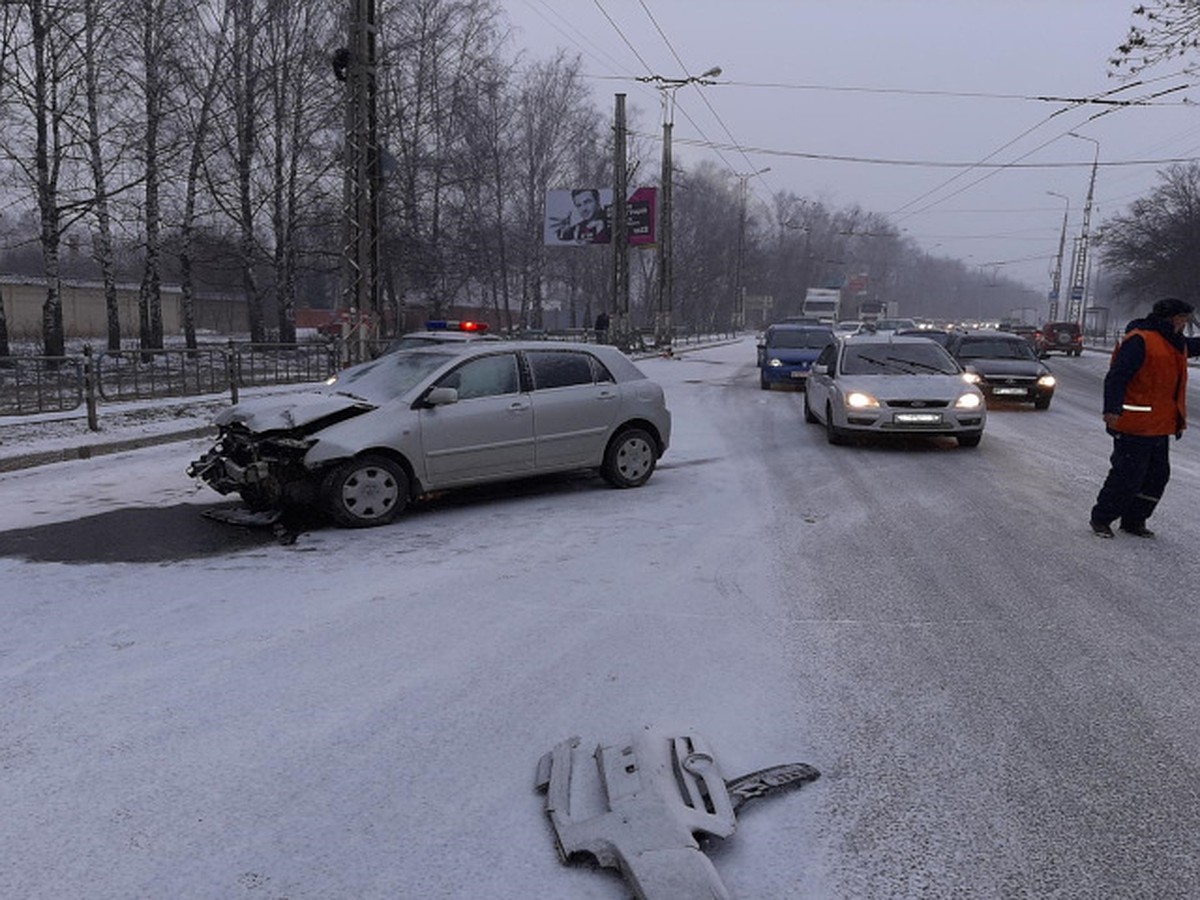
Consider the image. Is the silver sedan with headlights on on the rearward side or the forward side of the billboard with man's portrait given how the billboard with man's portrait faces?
on the forward side

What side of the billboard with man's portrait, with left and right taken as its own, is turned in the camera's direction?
front

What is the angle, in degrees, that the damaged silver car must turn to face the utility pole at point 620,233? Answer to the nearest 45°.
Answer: approximately 135° to its right

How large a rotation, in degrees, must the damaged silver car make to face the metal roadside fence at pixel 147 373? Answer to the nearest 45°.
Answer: approximately 90° to its right

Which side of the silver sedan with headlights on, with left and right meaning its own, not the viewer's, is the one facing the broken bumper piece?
front

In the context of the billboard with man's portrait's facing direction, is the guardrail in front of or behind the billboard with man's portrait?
in front

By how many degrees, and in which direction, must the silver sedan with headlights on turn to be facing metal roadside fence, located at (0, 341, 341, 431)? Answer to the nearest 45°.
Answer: approximately 90° to its right

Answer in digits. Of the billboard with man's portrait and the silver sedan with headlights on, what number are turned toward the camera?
2

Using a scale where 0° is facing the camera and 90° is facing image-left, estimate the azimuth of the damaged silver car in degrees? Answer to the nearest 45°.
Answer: approximately 45°
